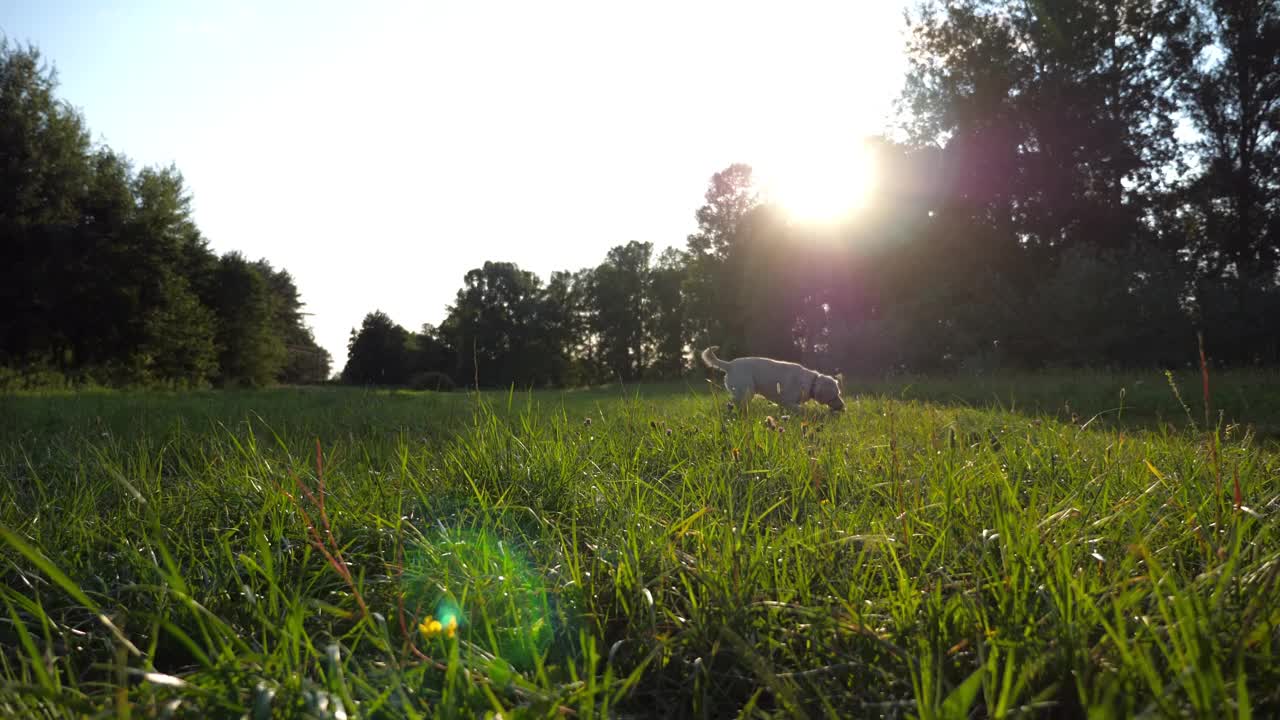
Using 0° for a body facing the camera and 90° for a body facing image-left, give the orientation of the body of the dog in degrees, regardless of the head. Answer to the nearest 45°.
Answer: approximately 270°

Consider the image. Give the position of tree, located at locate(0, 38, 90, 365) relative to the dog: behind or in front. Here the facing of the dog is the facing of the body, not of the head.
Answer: behind

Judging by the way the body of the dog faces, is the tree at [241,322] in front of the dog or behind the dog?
behind
